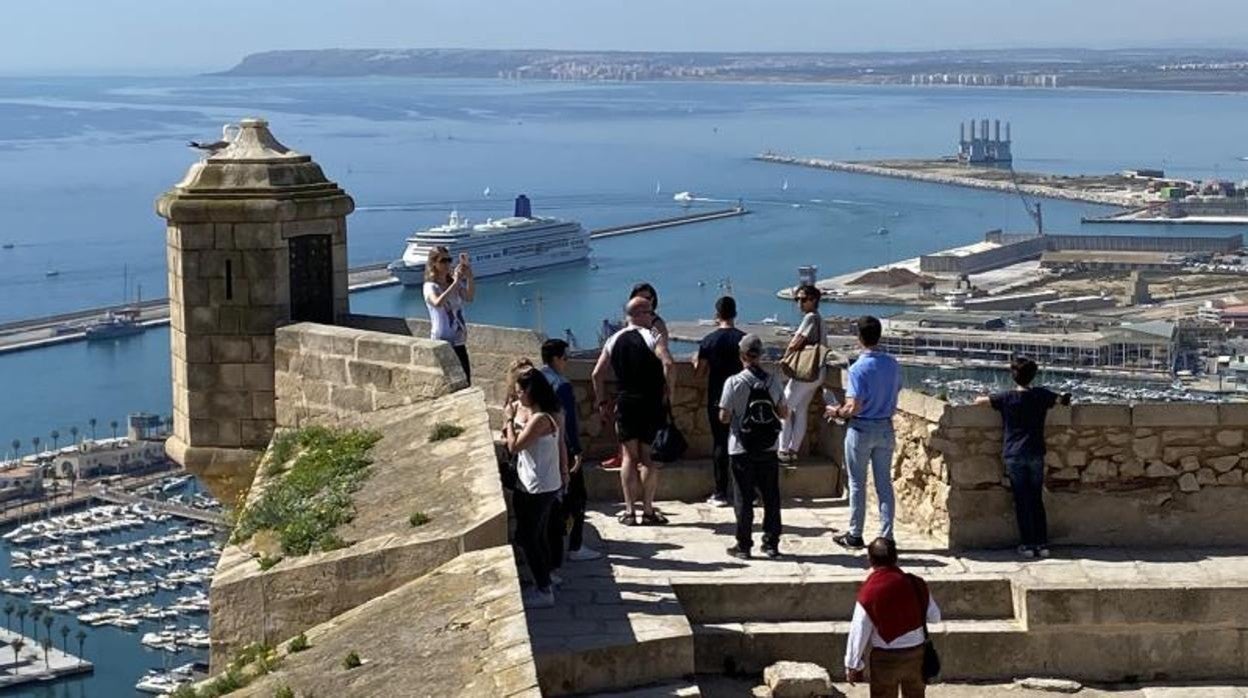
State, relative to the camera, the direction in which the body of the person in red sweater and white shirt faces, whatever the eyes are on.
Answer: away from the camera

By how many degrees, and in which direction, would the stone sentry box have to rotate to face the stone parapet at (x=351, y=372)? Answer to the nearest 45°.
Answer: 0° — it already faces it

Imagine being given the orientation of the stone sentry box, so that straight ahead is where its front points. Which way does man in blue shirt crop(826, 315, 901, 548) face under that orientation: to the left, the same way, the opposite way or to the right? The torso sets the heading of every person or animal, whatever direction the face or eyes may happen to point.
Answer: the opposite way

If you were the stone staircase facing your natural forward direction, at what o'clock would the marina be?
The marina is roughly at 5 o'clock from the stone staircase.

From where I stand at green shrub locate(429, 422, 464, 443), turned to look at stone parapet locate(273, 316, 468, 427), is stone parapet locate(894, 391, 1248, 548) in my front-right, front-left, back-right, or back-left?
back-right

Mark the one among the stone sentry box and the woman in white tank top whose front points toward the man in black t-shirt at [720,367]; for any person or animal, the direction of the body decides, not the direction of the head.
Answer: the stone sentry box

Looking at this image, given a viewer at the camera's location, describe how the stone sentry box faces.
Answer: facing the viewer and to the right of the viewer

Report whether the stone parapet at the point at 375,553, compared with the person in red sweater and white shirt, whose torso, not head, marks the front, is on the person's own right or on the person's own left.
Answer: on the person's own left

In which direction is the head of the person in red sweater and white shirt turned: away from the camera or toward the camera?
away from the camera

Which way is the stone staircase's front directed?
toward the camera

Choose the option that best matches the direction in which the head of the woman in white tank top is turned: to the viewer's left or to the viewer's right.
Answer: to the viewer's left

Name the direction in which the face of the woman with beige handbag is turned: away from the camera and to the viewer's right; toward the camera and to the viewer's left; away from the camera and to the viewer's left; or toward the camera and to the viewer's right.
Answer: toward the camera and to the viewer's left

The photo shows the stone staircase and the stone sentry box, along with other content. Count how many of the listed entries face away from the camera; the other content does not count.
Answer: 0

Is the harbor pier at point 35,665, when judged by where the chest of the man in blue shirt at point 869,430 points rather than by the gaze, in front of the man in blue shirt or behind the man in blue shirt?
in front

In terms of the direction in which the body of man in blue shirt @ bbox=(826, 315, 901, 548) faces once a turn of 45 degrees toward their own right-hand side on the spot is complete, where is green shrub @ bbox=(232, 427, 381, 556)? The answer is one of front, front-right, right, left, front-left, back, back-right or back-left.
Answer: left

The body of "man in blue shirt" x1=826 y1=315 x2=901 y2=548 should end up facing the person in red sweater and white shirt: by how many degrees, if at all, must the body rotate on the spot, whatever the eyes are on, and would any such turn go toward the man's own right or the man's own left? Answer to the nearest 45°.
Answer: approximately 135° to the man's own left
